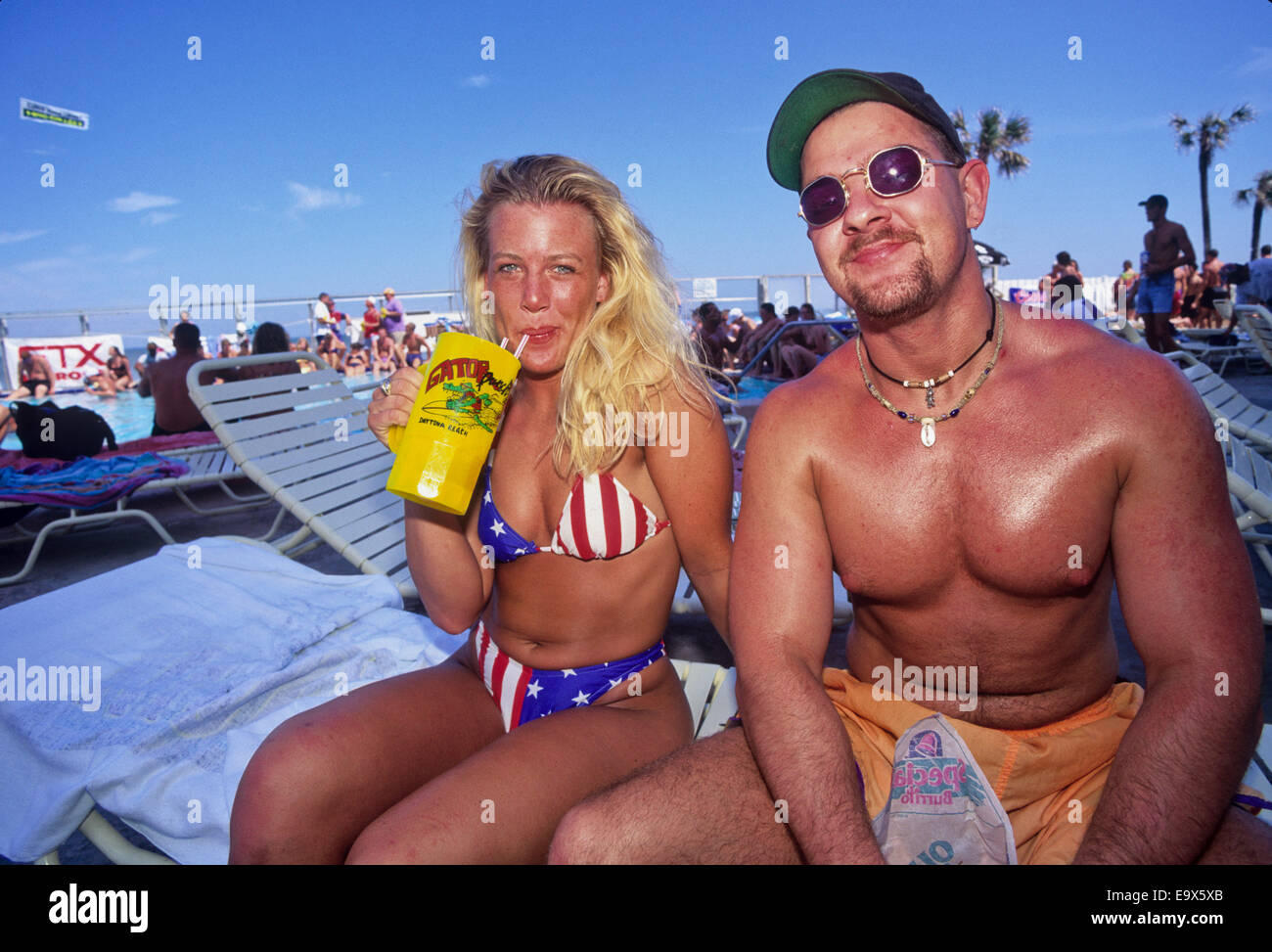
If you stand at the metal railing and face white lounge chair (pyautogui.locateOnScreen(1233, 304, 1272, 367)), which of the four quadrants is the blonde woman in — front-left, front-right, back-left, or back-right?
front-right

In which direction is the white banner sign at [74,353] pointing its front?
toward the camera

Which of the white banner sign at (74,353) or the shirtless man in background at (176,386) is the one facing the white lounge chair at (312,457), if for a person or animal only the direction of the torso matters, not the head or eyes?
the white banner sign

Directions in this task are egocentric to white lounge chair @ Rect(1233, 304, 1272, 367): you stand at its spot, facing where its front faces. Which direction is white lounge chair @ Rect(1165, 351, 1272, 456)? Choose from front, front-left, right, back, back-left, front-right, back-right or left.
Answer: front-right

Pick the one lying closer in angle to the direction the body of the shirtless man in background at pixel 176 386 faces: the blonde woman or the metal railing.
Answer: the metal railing

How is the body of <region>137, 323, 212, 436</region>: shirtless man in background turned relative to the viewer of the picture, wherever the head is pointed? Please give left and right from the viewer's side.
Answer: facing away from the viewer

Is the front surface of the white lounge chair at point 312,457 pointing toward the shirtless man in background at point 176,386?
no

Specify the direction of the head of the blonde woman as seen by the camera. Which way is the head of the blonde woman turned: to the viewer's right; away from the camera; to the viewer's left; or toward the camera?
toward the camera

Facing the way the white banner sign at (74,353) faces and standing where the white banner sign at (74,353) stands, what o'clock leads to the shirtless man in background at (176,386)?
The shirtless man in background is roughly at 12 o'clock from the white banner sign.

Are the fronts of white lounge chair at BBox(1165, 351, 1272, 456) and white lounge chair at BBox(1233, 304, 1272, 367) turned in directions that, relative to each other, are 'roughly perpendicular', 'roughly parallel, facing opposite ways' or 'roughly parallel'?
roughly parallel

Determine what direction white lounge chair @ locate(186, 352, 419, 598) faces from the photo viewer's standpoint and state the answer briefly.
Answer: facing the viewer and to the right of the viewer

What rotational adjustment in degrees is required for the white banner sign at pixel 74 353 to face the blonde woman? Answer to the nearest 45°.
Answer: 0° — it already faces them
